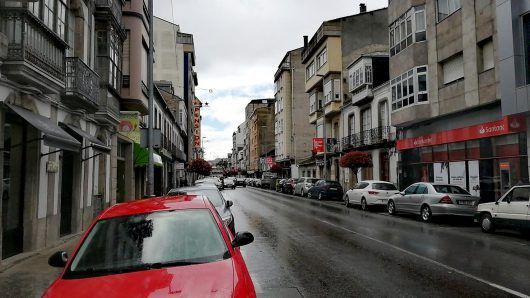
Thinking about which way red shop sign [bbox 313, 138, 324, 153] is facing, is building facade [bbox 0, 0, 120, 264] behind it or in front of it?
in front

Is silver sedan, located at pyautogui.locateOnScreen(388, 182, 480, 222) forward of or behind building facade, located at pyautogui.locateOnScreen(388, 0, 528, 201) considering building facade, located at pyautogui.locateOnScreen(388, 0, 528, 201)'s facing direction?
forward

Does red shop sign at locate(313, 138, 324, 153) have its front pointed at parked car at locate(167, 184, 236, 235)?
yes

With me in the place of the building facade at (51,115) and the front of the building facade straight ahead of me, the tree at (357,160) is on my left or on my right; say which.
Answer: on my left

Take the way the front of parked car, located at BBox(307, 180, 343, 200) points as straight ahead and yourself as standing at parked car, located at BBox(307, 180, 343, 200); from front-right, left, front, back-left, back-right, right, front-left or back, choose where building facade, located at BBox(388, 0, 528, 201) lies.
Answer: back

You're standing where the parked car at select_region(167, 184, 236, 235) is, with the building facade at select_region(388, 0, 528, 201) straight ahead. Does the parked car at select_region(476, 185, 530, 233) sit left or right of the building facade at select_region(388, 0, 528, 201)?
right

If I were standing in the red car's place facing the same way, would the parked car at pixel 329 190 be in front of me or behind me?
behind

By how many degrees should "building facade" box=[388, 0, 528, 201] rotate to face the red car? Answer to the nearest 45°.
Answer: approximately 45° to its left
